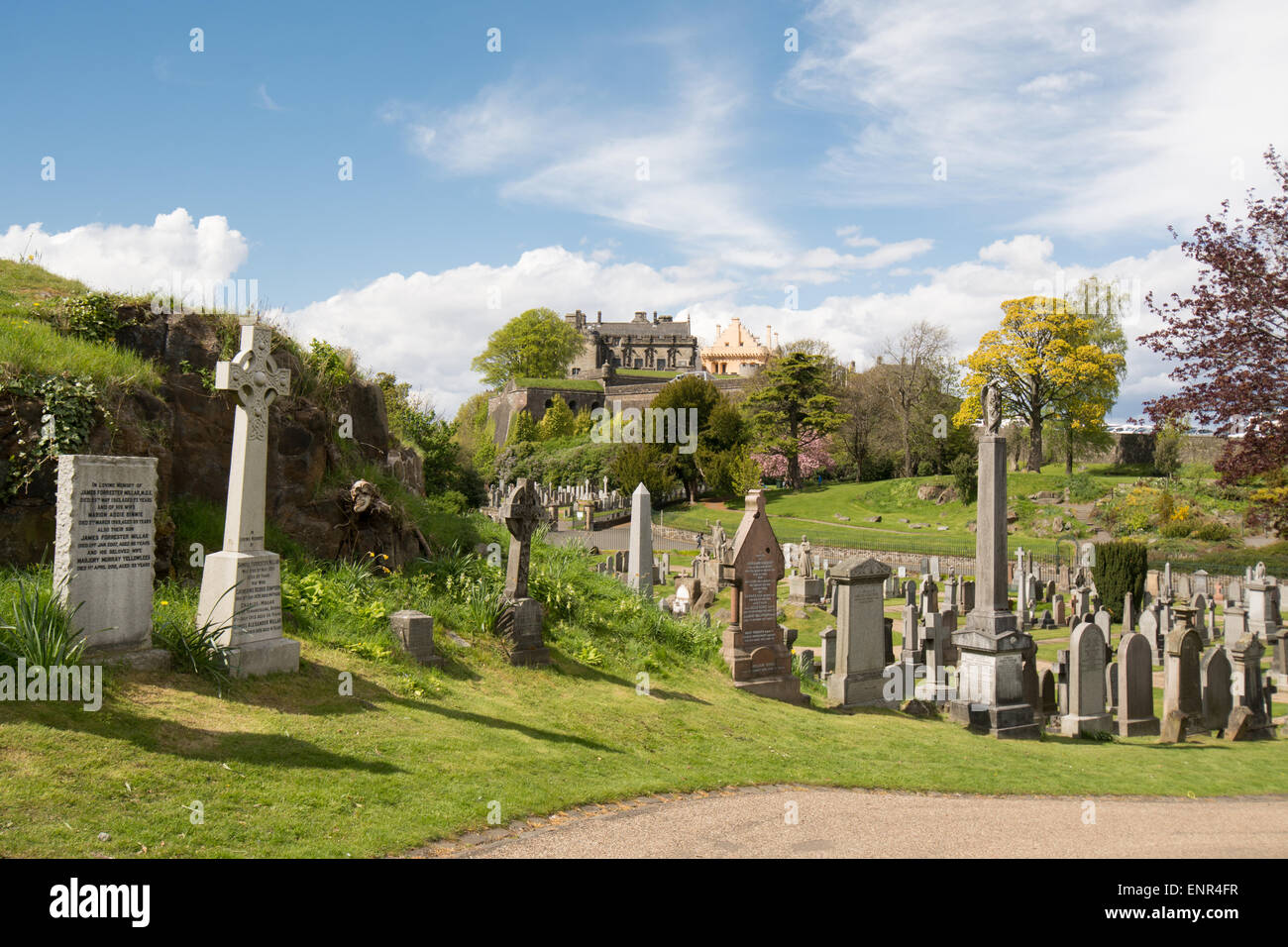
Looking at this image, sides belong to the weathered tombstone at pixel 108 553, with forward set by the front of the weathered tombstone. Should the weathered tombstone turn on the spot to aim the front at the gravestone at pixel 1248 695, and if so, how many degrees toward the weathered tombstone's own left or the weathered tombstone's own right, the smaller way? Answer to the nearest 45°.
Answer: approximately 45° to the weathered tombstone's own left

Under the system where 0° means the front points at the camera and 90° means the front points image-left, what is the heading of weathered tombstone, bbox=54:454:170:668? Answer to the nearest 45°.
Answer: approximately 315°

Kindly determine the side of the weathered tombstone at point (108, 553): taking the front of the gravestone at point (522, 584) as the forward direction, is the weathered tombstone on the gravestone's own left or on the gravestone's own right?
on the gravestone's own right

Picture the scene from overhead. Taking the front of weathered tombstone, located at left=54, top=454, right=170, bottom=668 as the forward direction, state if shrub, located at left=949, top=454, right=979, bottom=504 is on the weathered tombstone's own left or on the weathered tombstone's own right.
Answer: on the weathered tombstone's own left

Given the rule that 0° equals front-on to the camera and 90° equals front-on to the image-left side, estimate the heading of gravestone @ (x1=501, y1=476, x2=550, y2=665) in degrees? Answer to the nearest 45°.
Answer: approximately 315°

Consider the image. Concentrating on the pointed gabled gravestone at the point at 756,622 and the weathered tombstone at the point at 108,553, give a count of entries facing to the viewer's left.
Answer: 0

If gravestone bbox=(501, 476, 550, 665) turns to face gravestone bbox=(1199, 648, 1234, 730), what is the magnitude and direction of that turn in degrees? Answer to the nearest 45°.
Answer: approximately 45° to its left

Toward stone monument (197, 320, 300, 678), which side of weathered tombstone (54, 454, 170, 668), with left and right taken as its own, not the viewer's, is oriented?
left
